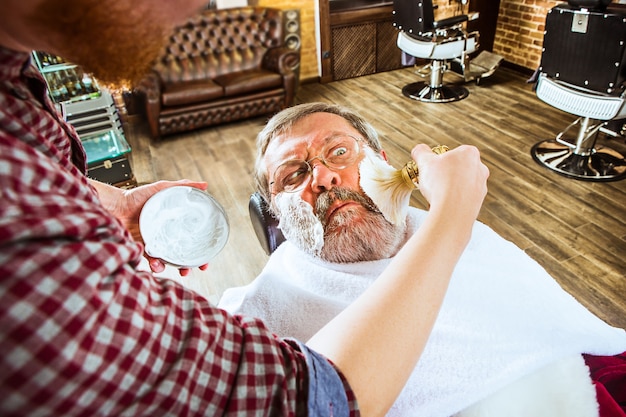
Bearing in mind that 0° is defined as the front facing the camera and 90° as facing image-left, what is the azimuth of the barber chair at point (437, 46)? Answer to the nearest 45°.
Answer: approximately 225°

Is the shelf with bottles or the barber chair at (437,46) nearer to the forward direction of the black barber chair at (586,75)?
the barber chair

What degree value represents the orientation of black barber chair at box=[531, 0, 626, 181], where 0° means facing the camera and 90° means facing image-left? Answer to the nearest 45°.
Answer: approximately 225°

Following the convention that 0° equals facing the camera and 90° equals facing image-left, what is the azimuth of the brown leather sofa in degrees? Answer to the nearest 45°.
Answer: approximately 315°

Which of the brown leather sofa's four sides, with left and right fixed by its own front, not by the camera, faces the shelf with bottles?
right

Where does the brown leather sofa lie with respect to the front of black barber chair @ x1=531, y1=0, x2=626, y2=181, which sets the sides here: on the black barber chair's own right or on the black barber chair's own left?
on the black barber chair's own left

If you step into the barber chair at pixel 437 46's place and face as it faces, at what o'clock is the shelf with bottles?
The shelf with bottles is roughly at 6 o'clock from the barber chair.
